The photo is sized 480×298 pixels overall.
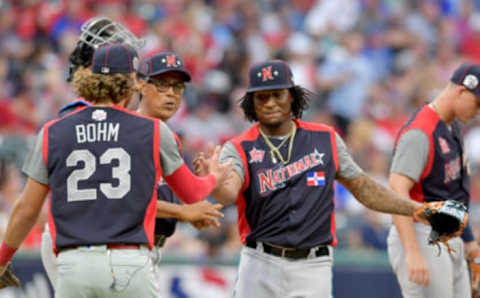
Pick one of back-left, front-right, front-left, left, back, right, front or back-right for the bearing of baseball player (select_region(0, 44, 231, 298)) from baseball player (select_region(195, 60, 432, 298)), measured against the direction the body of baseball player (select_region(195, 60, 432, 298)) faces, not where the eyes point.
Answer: front-right

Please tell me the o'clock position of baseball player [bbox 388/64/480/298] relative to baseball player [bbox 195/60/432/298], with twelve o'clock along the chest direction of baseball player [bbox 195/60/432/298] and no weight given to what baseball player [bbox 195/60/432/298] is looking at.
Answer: baseball player [bbox 388/64/480/298] is roughly at 8 o'clock from baseball player [bbox 195/60/432/298].

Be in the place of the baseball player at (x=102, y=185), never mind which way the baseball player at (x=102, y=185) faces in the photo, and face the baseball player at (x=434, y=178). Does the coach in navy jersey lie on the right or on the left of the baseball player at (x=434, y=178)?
left

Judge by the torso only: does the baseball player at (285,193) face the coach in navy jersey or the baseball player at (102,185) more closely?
the baseball player

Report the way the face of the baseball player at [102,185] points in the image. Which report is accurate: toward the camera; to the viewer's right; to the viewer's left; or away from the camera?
away from the camera

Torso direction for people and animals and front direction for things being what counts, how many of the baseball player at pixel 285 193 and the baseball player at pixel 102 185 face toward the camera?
1

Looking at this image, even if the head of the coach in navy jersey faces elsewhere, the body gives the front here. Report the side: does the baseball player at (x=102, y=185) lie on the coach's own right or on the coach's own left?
on the coach's own right

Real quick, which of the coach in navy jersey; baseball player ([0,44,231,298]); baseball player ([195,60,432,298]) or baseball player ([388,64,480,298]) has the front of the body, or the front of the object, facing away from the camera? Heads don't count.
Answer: baseball player ([0,44,231,298])

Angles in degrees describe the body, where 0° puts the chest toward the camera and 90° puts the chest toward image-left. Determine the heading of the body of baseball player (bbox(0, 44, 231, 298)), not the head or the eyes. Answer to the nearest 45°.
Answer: approximately 180°

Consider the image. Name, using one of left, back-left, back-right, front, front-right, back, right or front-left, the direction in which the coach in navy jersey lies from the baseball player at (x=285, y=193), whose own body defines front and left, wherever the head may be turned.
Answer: right

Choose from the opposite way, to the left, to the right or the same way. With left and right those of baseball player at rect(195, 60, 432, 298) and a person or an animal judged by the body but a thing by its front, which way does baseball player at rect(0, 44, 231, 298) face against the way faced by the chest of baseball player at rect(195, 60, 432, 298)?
the opposite way
